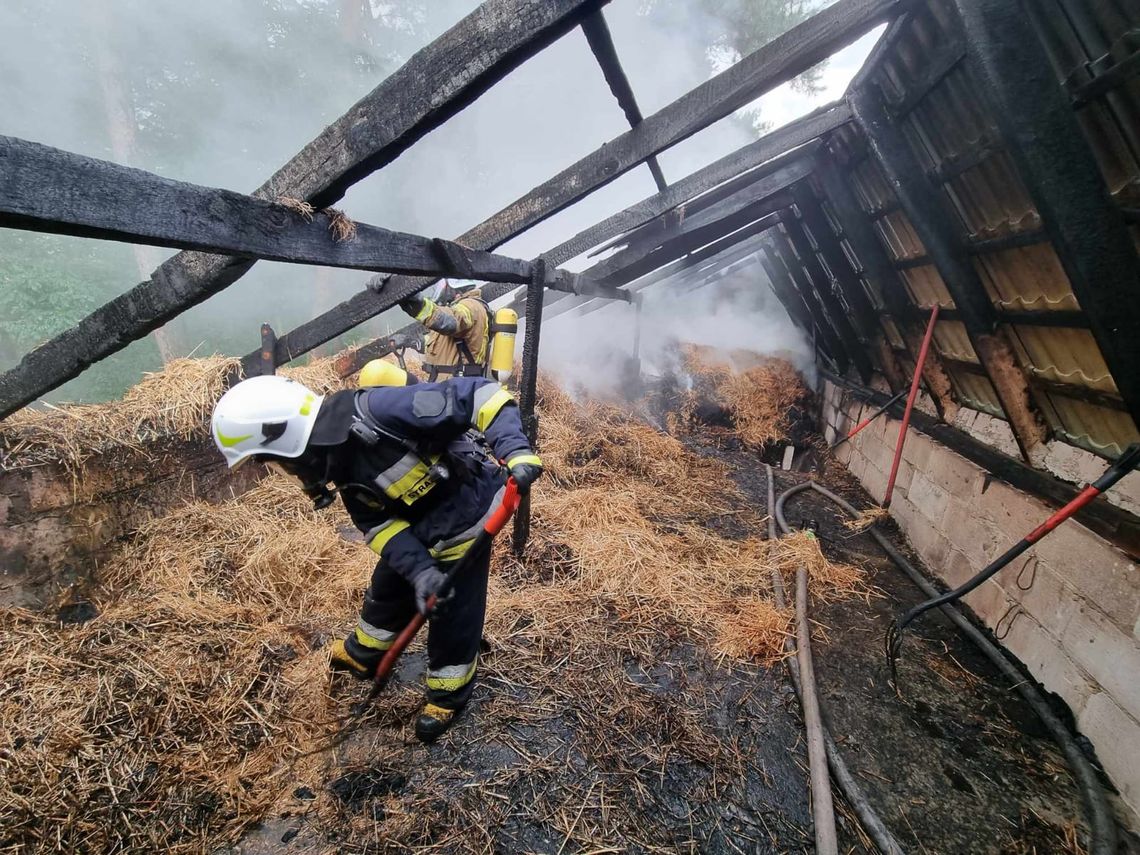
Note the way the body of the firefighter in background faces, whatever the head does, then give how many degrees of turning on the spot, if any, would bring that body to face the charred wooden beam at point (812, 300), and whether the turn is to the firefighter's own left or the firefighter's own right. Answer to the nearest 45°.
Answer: approximately 135° to the firefighter's own right

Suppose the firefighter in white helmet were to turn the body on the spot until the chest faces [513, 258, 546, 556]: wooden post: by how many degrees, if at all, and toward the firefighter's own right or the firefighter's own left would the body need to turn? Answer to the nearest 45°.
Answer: approximately 180°

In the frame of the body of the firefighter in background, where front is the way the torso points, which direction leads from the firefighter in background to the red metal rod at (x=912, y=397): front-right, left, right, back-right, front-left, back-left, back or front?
back

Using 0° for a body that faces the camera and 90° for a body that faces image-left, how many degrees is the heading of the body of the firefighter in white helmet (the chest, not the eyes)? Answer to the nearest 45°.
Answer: approximately 45°

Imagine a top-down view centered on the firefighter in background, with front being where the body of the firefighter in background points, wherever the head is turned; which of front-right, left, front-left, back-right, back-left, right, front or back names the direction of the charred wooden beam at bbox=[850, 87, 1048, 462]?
back-left

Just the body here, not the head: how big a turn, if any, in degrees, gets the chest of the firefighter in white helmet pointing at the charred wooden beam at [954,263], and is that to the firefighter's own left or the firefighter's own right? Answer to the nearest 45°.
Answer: approximately 135° to the firefighter's own left

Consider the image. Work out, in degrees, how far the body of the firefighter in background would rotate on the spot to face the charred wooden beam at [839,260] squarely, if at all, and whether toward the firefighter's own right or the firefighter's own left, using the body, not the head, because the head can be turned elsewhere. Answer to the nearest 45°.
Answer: approximately 180°

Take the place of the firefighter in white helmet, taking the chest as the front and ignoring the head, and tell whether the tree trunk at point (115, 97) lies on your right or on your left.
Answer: on your right

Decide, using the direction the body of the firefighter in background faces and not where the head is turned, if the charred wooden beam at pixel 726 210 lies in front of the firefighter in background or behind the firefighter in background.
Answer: behind

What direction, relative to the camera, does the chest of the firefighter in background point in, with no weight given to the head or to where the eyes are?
to the viewer's left
